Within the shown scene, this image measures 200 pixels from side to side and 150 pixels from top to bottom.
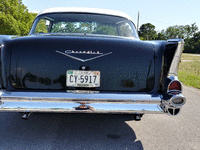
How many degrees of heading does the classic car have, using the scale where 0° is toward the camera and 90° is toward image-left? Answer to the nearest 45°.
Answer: approximately 180°
